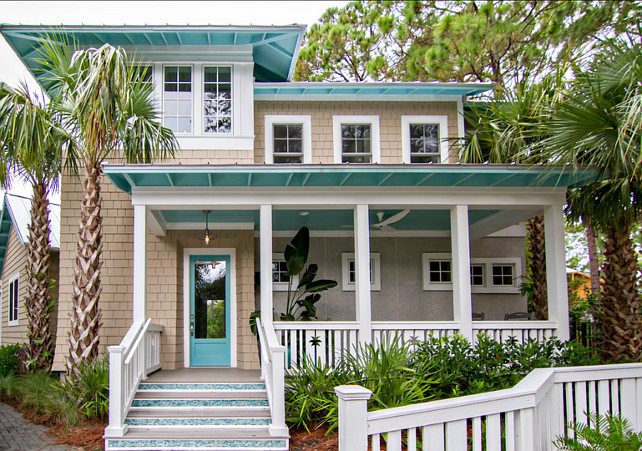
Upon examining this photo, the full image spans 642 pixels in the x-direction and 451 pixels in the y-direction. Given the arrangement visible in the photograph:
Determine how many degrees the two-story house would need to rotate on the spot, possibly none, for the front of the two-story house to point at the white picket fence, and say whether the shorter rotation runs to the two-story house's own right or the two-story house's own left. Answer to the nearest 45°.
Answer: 0° — it already faces it

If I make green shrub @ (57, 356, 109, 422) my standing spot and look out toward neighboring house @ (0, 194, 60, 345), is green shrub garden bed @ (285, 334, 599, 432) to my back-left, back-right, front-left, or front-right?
back-right

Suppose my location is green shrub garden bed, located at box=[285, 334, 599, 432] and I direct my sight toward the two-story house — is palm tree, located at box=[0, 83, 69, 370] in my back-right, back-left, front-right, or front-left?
front-left

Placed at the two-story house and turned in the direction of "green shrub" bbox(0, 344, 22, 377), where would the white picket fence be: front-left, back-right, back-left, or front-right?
back-left

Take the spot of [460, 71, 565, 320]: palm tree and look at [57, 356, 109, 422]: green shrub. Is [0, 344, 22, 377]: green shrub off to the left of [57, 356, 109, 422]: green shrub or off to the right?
right

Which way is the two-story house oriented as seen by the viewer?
toward the camera

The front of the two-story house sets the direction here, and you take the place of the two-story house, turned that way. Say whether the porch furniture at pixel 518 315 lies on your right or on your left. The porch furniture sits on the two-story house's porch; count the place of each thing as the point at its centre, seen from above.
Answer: on your left

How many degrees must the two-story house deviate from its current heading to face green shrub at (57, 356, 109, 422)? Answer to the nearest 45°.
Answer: approximately 45° to its right

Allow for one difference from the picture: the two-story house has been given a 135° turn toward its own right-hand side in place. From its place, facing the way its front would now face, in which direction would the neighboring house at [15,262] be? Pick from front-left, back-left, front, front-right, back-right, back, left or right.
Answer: front

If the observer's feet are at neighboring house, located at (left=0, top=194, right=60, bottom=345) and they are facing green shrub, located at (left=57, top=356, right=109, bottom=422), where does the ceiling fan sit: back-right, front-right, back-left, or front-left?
front-left

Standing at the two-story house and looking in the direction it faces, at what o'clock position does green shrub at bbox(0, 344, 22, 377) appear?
The green shrub is roughly at 4 o'clock from the two-story house.

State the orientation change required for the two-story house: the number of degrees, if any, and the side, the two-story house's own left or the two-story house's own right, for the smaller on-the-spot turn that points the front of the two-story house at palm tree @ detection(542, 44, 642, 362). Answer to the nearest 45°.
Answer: approximately 45° to the two-story house's own left

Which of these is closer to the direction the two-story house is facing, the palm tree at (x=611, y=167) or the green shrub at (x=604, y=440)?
the green shrub
